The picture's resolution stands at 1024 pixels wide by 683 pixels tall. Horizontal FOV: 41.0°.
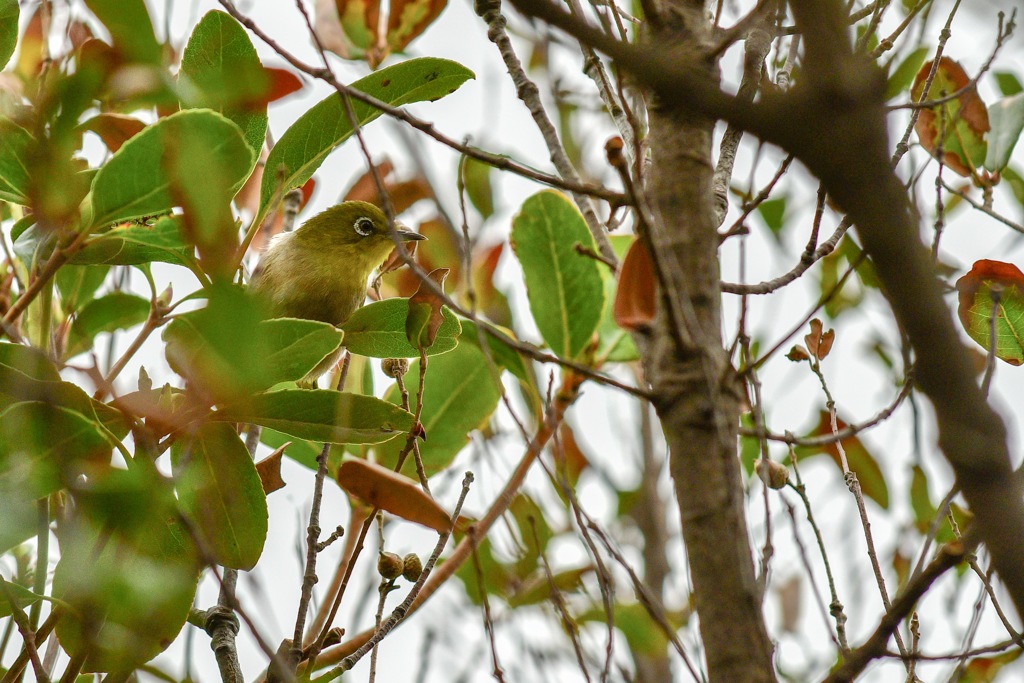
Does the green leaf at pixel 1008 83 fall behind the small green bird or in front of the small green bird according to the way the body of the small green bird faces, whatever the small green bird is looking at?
in front

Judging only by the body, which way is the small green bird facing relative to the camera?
to the viewer's right

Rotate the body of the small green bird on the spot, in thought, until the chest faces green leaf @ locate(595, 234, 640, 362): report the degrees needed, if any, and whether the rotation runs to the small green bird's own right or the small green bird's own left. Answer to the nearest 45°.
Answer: approximately 45° to the small green bird's own right

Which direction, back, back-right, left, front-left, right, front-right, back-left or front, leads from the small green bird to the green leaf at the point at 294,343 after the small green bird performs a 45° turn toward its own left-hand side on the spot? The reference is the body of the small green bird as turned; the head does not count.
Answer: back-right

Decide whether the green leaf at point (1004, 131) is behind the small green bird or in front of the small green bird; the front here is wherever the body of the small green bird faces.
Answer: in front

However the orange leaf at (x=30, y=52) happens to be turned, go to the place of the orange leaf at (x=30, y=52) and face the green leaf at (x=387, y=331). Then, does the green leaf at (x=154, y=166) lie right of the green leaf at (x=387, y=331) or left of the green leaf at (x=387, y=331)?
right

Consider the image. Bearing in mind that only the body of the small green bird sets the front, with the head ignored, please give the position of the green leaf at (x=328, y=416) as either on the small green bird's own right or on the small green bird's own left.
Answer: on the small green bird's own right

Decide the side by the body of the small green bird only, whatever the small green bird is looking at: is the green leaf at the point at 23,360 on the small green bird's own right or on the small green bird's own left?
on the small green bird's own right

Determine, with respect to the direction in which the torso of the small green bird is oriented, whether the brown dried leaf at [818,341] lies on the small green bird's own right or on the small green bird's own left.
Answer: on the small green bird's own left
